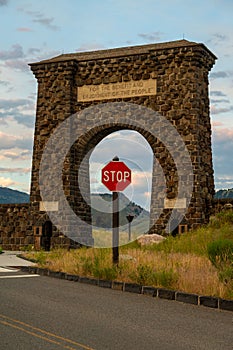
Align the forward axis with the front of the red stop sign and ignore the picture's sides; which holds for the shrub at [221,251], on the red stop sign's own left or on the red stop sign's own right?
on the red stop sign's own left

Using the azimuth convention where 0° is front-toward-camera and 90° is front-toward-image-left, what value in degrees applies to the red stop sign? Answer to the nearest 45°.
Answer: approximately 0°

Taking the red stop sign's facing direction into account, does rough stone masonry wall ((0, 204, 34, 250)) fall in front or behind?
behind

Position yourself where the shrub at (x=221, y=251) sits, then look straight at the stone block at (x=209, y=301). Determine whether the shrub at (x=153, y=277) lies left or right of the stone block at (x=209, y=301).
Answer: right
